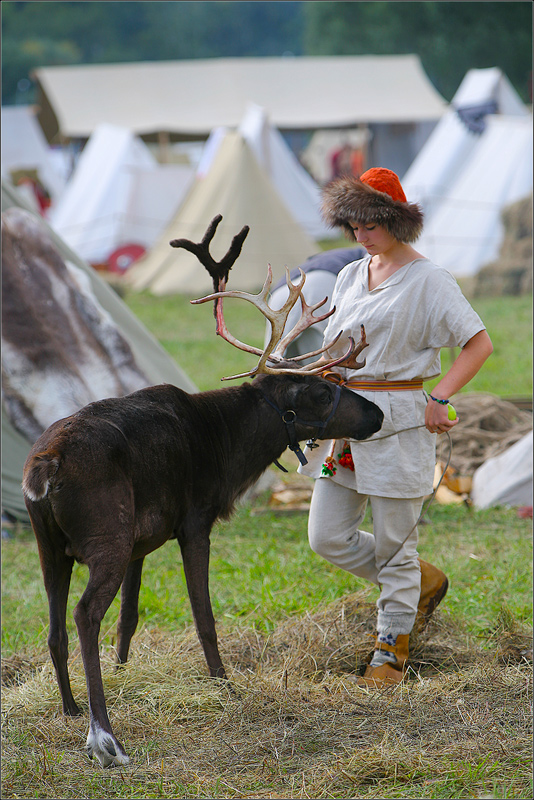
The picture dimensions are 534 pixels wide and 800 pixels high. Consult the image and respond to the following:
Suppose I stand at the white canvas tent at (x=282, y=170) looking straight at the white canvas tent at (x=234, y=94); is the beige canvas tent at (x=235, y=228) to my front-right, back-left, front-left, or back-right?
back-left

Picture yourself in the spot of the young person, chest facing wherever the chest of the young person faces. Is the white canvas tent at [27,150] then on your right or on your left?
on your right

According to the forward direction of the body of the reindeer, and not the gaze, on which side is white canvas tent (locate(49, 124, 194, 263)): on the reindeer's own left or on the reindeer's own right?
on the reindeer's own left

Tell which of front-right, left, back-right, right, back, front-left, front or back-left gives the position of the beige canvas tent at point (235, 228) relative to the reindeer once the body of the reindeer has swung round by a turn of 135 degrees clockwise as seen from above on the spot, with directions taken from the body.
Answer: back

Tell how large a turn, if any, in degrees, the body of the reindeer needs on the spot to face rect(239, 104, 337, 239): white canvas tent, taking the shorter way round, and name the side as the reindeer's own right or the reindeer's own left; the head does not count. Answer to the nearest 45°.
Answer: approximately 45° to the reindeer's own left

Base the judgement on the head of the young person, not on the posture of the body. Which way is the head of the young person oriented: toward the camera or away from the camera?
toward the camera

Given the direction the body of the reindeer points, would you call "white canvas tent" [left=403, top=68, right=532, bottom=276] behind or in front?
in front

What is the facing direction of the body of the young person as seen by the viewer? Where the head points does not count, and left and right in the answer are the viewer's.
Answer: facing the viewer and to the left of the viewer

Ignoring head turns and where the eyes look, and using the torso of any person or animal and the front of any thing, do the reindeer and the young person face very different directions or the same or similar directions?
very different directions

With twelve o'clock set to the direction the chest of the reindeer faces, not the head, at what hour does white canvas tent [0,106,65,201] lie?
The white canvas tent is roughly at 10 o'clock from the reindeer.

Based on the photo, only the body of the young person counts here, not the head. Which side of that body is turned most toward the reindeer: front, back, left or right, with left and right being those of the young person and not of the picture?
front

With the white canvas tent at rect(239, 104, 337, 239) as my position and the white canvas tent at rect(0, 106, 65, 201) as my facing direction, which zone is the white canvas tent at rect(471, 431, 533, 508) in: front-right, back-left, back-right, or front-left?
back-left

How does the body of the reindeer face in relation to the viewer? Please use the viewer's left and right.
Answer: facing away from the viewer and to the right of the viewer

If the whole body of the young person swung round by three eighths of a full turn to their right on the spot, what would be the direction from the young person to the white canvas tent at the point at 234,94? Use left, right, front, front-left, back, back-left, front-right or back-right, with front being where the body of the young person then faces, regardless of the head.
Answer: front
